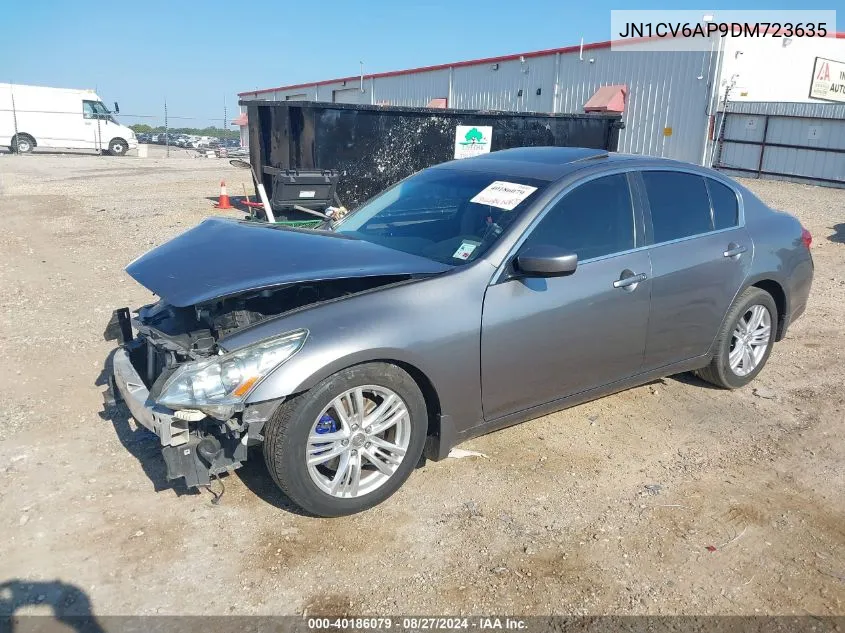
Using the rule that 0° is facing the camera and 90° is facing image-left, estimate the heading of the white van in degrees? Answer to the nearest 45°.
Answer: approximately 270°

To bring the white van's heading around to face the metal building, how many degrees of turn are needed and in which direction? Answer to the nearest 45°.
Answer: approximately 45° to its right

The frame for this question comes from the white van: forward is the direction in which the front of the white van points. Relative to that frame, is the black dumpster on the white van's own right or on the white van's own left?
on the white van's own right
